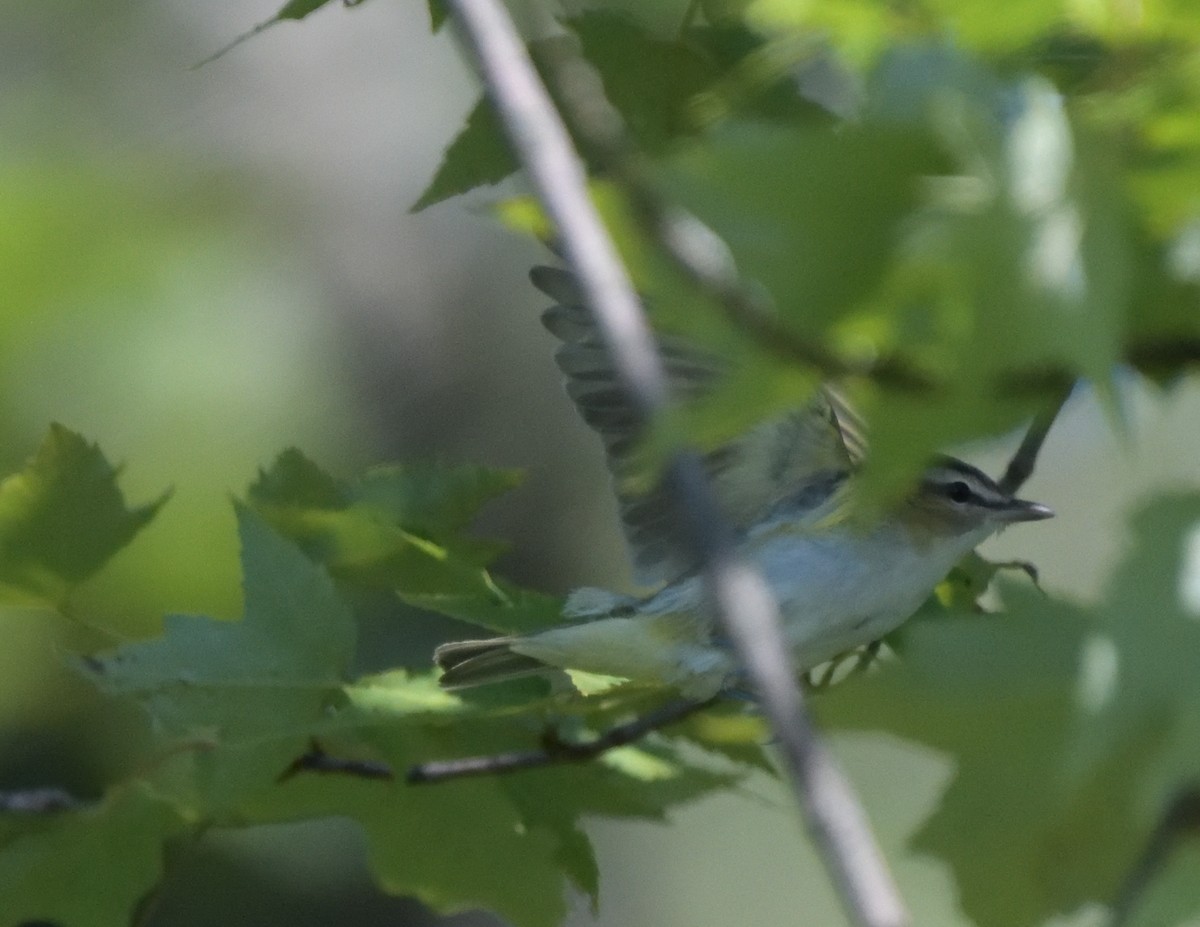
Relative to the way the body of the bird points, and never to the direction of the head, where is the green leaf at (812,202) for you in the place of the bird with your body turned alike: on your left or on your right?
on your right

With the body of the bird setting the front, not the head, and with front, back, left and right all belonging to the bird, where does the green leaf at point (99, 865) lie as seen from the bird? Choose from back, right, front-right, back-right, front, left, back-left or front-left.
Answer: back-right

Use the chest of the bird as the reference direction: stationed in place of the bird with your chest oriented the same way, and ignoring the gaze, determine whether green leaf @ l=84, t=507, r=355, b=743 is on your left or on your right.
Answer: on your right

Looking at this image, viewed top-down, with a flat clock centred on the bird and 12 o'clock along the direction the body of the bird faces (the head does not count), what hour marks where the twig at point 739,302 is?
The twig is roughly at 3 o'clock from the bird.

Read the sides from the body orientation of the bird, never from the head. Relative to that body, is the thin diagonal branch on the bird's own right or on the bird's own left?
on the bird's own right

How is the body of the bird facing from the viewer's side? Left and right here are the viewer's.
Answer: facing to the right of the viewer

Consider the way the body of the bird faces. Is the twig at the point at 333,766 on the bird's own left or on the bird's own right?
on the bird's own right
